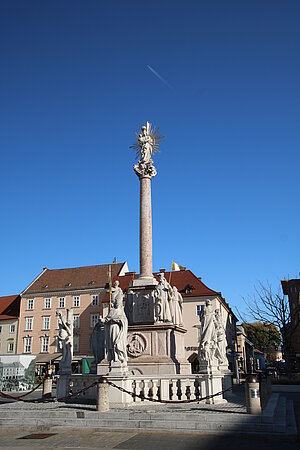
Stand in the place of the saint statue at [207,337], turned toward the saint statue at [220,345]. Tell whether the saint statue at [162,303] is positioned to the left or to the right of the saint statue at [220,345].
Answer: left

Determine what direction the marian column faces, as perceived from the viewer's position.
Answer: facing the viewer and to the left of the viewer

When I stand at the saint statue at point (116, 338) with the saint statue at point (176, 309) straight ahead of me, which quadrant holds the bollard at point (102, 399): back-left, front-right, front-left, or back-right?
back-right
